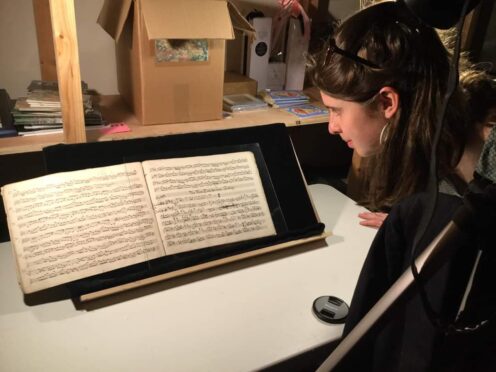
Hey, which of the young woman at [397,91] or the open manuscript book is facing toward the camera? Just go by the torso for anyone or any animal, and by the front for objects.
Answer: the open manuscript book

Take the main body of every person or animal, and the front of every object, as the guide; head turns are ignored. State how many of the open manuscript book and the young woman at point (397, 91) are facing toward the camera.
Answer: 1

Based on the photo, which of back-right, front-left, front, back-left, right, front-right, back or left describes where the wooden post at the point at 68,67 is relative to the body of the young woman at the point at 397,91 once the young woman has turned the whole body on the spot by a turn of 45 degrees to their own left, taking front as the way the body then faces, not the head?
front-right

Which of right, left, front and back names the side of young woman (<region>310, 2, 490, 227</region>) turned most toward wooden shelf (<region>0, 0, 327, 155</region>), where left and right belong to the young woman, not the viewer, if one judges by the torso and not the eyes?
front

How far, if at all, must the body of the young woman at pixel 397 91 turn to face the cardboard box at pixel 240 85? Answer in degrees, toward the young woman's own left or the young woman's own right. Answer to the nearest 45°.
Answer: approximately 45° to the young woman's own right

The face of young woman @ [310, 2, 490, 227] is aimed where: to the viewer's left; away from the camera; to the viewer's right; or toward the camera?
to the viewer's left

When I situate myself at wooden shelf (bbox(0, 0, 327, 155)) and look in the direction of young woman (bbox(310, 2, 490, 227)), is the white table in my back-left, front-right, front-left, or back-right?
front-right

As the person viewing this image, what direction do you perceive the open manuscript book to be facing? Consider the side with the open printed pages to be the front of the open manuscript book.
facing the viewer

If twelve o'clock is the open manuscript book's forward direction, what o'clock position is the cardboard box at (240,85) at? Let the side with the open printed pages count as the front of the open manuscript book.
The cardboard box is roughly at 7 o'clock from the open manuscript book.

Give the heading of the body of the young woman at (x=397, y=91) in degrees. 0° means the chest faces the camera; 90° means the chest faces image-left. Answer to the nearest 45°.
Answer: approximately 90°
